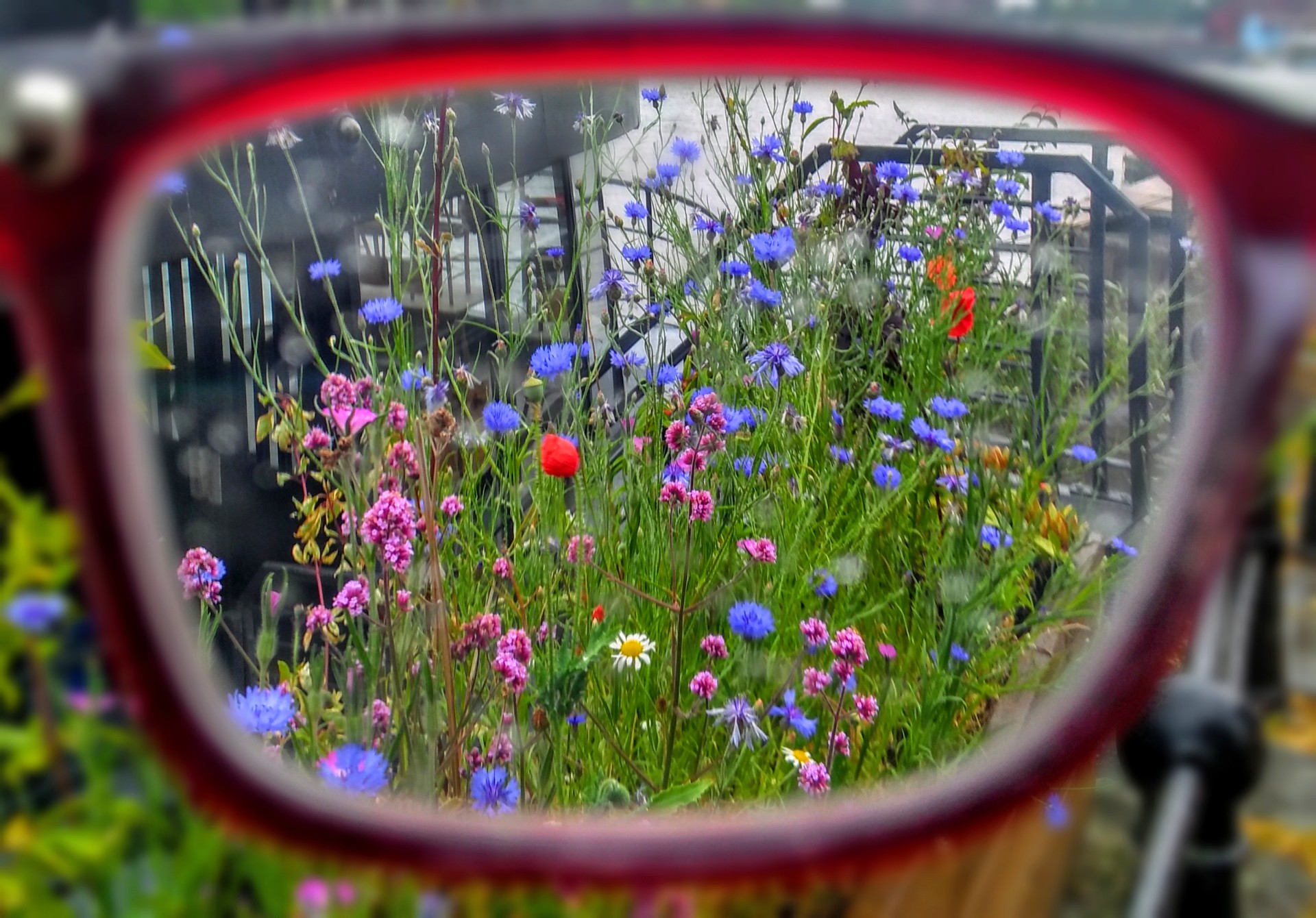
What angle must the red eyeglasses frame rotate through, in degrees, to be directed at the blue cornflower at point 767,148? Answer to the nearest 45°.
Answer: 0° — it already faces it

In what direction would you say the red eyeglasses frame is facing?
away from the camera

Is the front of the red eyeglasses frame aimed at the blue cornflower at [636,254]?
yes

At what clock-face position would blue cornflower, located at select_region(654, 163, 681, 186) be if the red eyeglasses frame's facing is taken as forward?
The blue cornflower is roughly at 12 o'clock from the red eyeglasses frame.
